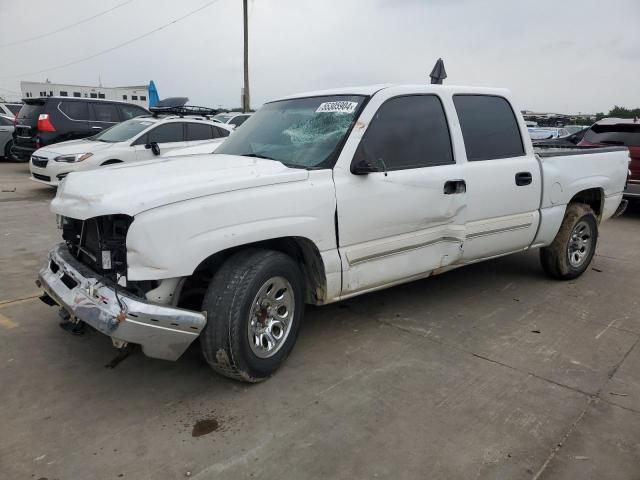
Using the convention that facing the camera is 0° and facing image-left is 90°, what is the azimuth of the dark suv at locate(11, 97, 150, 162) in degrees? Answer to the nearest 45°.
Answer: approximately 225°

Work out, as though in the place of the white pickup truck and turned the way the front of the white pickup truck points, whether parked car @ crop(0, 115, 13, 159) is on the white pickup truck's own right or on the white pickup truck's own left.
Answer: on the white pickup truck's own right

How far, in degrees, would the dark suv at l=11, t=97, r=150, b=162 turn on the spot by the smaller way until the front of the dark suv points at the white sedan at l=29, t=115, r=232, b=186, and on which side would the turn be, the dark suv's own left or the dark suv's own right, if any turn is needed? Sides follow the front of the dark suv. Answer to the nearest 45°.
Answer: approximately 135° to the dark suv's own right

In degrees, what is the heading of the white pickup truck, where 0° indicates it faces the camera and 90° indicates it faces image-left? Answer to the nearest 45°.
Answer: approximately 45°

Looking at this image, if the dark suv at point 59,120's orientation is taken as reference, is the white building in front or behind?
in front

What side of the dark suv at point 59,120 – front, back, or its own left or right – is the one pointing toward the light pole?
front

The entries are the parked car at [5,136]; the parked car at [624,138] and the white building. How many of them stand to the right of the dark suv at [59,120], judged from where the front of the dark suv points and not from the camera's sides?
1

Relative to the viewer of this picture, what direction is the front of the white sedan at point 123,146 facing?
facing the viewer and to the left of the viewer

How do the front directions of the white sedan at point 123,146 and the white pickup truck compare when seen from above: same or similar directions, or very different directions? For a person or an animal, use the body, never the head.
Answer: same or similar directions

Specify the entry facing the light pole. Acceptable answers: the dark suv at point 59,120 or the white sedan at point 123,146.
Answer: the dark suv

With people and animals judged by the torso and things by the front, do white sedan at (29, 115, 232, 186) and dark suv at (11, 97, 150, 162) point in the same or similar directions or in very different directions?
very different directions

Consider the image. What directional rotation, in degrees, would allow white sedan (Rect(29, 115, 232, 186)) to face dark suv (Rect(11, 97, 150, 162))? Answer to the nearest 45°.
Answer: approximately 135° to its right

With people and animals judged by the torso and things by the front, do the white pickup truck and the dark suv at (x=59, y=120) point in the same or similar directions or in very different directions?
very different directions

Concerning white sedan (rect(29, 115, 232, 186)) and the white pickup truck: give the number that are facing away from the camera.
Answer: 0

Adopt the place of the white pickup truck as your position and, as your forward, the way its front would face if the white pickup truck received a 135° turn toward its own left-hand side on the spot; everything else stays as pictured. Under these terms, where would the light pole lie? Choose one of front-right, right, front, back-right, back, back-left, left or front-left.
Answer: left
